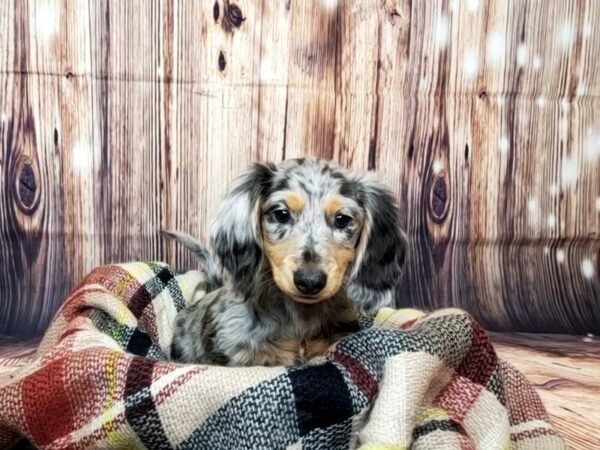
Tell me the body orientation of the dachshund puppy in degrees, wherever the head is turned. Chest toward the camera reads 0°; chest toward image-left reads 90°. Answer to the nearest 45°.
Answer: approximately 315°
